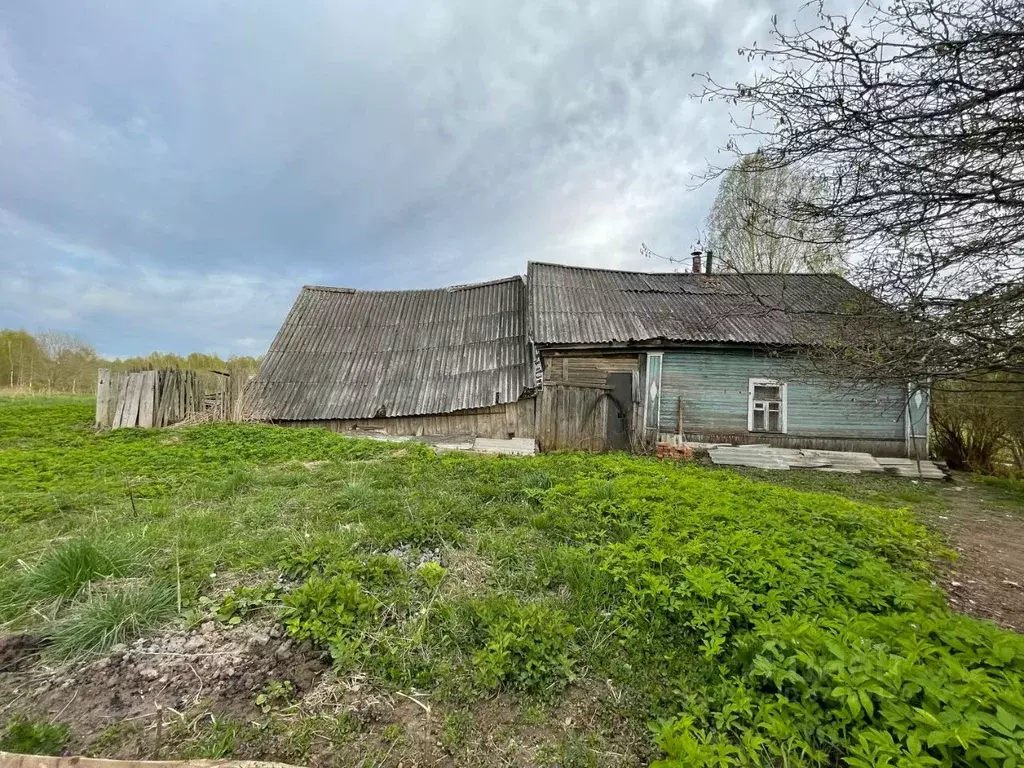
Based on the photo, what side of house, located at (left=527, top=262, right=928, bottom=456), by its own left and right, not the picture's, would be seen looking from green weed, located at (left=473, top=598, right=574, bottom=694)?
front

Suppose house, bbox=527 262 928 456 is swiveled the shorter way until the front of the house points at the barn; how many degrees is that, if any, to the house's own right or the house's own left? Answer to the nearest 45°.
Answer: approximately 90° to the house's own right

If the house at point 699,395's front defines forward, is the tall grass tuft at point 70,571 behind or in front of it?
in front

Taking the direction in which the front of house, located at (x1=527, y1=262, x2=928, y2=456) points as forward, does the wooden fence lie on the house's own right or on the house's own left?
on the house's own right

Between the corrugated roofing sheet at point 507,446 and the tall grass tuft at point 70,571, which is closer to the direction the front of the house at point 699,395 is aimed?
the tall grass tuft

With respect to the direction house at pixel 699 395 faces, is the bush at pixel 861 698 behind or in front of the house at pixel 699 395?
in front

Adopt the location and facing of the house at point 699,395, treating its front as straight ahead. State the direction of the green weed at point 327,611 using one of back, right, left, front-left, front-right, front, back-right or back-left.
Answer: front

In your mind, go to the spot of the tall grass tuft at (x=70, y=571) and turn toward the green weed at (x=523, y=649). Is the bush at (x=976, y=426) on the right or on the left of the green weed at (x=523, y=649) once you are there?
left

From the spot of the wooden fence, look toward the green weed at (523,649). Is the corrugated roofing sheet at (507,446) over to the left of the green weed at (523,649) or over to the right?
left

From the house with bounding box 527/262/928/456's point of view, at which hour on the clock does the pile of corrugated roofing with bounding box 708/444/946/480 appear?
The pile of corrugated roofing is roughly at 11 o'clock from the house.

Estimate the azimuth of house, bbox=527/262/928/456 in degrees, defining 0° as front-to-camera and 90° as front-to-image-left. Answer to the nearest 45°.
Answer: approximately 0°

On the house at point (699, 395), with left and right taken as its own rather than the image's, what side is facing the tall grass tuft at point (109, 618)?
front

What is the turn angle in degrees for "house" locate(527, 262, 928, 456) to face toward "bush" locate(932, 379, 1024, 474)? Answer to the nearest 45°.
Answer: approximately 135° to its left
